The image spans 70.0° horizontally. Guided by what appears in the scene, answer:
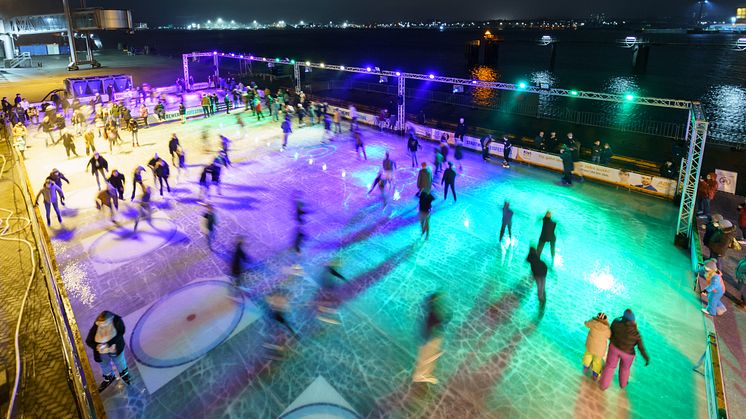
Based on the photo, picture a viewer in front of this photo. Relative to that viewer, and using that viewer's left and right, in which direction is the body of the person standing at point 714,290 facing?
facing to the left of the viewer

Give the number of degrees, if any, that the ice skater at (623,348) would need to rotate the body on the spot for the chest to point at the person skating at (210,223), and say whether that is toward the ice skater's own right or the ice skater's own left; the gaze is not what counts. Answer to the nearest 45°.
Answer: approximately 90° to the ice skater's own left

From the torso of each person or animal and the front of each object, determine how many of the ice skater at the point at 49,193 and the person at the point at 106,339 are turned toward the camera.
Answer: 2

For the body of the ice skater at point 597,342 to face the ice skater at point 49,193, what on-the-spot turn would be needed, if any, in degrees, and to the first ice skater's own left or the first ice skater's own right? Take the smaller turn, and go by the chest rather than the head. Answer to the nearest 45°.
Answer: approximately 90° to the first ice skater's own left

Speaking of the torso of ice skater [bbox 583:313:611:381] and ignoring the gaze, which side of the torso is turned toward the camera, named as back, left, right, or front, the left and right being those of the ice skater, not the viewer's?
back

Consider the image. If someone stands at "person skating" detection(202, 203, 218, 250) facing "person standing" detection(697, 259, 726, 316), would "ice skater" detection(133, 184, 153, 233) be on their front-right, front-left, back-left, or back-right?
back-left

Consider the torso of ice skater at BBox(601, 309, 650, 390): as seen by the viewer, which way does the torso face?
away from the camera
